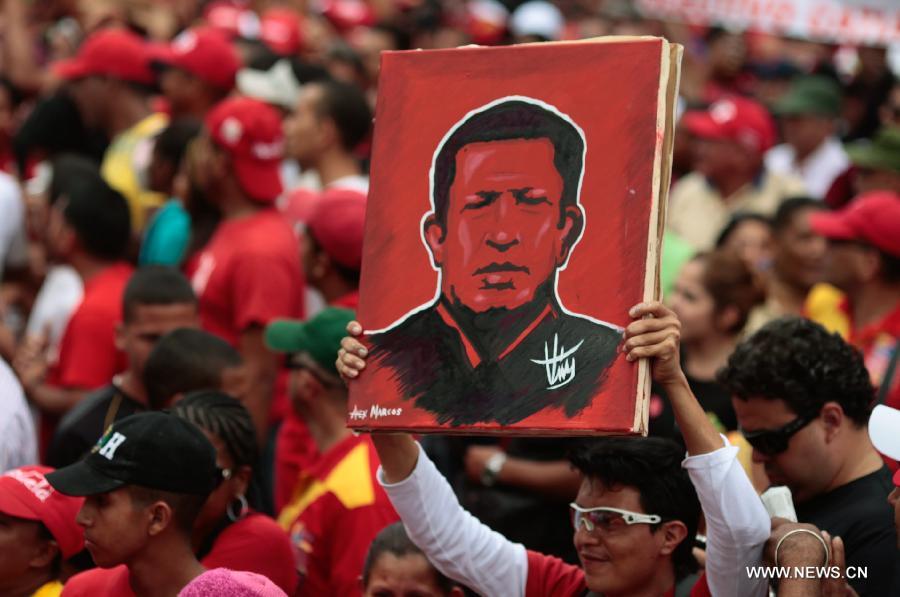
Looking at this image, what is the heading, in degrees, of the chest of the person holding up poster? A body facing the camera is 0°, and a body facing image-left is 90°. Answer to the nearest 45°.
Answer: approximately 45°

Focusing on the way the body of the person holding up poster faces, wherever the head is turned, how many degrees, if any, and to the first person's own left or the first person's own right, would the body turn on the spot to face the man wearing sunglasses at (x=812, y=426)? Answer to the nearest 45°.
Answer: approximately 135° to the first person's own left
